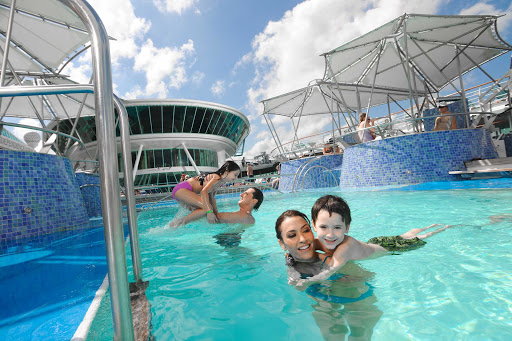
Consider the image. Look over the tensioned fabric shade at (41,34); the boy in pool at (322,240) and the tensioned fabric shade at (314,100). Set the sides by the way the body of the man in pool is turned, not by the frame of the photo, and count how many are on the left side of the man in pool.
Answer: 1

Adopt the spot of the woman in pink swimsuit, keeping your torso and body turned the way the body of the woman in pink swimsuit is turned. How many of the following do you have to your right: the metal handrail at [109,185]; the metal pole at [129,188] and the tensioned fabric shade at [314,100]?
2

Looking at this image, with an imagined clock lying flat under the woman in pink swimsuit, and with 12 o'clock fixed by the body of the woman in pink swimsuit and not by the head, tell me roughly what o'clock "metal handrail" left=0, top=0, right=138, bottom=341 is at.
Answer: The metal handrail is roughly at 3 o'clock from the woman in pink swimsuit.

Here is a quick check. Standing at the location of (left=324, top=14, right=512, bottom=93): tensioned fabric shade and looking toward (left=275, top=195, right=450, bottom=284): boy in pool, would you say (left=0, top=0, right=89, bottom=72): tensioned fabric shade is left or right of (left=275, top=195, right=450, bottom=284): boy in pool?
right

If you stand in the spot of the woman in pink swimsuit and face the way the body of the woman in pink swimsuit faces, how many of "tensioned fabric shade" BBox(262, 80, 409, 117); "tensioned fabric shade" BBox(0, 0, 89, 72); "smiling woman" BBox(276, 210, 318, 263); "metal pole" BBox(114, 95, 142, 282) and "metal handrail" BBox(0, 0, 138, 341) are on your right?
3

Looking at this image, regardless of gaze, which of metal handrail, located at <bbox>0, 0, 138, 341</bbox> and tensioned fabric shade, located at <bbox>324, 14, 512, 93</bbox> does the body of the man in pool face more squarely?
the metal handrail

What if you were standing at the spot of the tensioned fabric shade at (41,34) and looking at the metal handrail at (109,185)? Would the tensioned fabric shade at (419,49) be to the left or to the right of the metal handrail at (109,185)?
left

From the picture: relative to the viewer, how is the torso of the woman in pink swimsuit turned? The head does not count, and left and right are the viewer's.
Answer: facing to the right of the viewer
